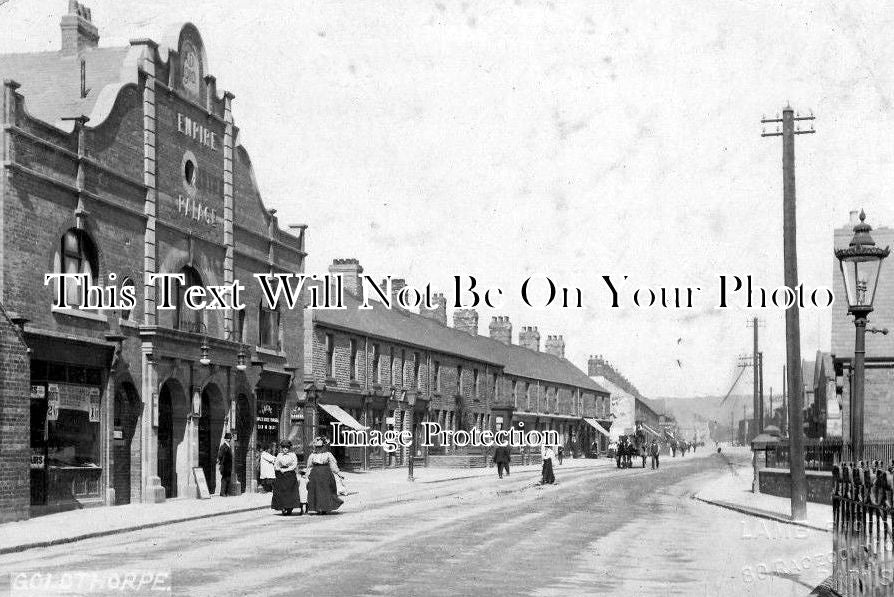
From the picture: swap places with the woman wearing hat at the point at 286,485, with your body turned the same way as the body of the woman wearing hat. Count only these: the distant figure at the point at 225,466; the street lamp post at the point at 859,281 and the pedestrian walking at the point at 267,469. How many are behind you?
2

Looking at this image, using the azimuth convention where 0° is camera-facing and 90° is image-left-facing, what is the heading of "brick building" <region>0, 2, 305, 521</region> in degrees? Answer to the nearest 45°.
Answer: approximately 315°

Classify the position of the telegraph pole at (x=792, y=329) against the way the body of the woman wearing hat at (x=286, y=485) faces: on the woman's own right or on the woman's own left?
on the woman's own left

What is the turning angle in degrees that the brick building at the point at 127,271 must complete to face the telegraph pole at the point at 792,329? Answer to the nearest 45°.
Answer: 0° — it already faces it

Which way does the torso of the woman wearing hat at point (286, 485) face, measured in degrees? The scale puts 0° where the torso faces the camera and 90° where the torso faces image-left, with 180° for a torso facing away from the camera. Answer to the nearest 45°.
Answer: approximately 0°

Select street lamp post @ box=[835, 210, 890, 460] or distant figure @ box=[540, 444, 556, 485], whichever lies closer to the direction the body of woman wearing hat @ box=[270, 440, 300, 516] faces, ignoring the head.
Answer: the street lamp post

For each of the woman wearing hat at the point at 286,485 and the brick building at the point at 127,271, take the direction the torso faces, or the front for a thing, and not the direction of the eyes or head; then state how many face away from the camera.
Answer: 0

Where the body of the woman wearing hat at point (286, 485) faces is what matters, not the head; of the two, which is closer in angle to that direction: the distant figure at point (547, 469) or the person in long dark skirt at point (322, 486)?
the person in long dark skirt

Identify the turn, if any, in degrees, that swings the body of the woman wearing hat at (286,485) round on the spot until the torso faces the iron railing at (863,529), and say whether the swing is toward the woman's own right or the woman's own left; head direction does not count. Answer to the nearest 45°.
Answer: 0° — they already face it

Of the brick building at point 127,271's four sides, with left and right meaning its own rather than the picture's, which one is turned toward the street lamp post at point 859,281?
front

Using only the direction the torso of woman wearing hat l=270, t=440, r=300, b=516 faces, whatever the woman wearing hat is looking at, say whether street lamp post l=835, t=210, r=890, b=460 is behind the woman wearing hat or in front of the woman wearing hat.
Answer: in front

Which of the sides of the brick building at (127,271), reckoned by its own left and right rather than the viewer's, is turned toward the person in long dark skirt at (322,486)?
front
